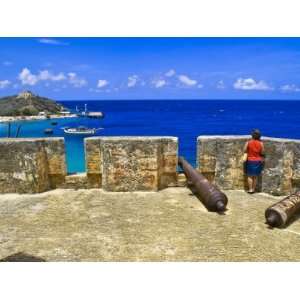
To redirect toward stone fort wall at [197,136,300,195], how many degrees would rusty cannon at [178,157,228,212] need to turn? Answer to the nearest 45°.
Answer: approximately 90° to its right

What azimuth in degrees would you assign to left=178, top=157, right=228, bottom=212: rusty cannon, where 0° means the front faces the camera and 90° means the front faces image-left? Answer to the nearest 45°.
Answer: approximately 135°

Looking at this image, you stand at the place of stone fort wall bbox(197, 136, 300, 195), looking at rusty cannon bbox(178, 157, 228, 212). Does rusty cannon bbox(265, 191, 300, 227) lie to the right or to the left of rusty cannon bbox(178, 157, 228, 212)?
left

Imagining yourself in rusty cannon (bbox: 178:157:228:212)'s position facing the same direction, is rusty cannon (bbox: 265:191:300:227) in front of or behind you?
behind
